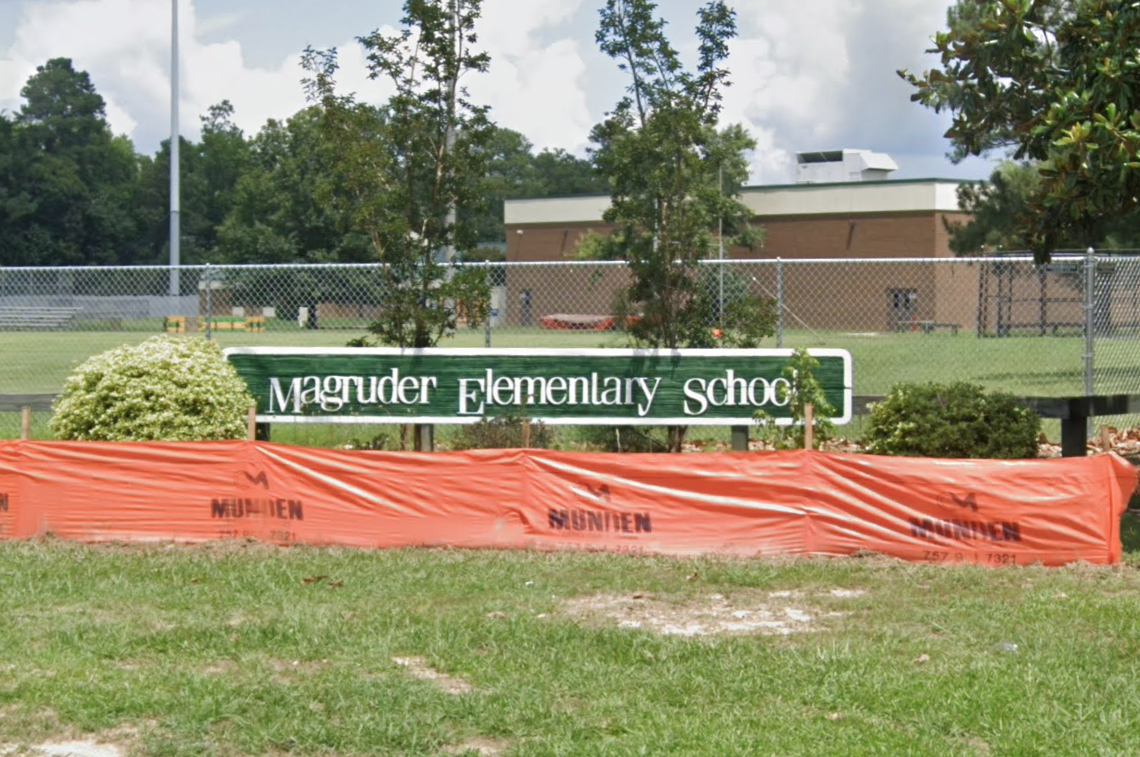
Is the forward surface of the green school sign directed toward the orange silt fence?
yes

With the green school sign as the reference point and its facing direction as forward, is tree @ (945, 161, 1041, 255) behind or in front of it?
behind

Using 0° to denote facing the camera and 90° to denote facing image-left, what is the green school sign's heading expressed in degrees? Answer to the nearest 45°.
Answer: approximately 0°

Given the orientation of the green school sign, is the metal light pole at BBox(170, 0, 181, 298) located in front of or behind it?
behind

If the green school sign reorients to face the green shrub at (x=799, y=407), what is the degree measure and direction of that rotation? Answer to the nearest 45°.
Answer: approximately 90° to its left

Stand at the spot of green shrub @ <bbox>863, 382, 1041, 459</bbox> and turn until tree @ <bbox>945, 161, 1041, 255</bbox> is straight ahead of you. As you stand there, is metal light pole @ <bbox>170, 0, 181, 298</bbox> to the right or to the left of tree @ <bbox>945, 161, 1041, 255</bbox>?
left

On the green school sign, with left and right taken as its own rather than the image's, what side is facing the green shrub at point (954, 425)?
left
